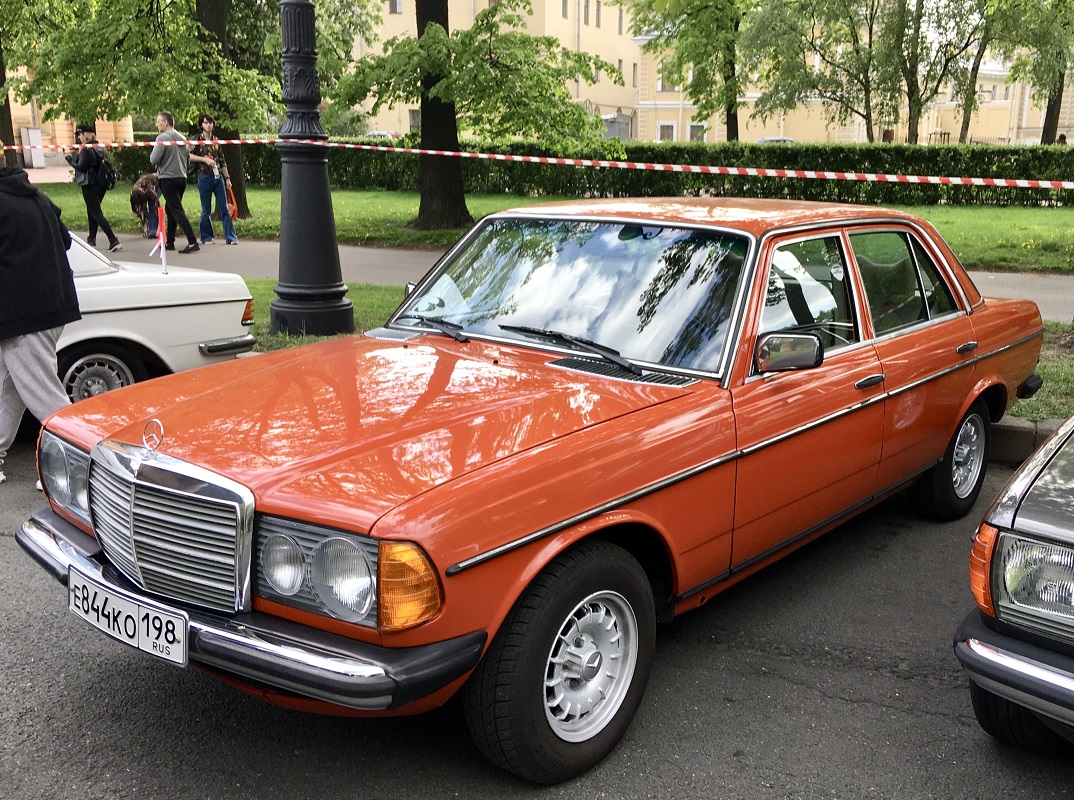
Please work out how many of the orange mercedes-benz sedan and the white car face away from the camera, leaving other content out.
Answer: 0

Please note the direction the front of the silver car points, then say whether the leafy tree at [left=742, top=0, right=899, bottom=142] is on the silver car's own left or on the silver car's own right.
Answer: on the silver car's own right

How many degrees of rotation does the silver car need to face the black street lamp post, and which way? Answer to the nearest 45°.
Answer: approximately 90° to its right

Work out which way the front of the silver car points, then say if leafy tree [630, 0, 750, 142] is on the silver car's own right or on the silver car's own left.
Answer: on the silver car's own right

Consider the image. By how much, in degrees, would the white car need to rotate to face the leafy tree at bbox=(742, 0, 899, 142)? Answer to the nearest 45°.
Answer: approximately 135° to its right

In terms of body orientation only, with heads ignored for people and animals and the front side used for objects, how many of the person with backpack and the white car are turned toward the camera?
0

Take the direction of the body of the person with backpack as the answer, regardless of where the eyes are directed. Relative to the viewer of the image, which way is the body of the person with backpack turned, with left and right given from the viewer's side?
facing away from the viewer and to the left of the viewer

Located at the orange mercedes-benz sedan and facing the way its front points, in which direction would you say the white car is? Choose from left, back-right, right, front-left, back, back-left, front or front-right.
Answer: right

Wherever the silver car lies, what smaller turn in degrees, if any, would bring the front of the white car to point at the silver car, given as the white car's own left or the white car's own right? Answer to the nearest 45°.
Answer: approximately 135° to the white car's own left

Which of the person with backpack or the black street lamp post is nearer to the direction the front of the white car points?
the person with backpack

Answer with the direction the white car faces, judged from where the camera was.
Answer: facing to the left of the viewer

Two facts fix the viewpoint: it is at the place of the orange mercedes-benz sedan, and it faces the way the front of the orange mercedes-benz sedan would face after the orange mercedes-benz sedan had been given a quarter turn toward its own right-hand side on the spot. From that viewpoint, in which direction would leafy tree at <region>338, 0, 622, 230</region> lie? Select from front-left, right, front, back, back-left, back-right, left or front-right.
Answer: front-right

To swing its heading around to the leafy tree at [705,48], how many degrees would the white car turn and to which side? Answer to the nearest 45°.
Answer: approximately 135° to its right

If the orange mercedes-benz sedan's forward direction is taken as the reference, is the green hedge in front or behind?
behind
